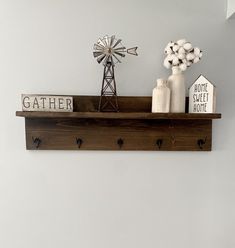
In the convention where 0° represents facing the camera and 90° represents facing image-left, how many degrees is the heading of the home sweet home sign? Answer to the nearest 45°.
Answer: approximately 0°

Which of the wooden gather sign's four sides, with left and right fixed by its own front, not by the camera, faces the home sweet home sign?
left

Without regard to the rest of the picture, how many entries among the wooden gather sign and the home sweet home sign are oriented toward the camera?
2

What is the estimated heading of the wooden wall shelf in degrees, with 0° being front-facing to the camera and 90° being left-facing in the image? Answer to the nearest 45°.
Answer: approximately 0°
